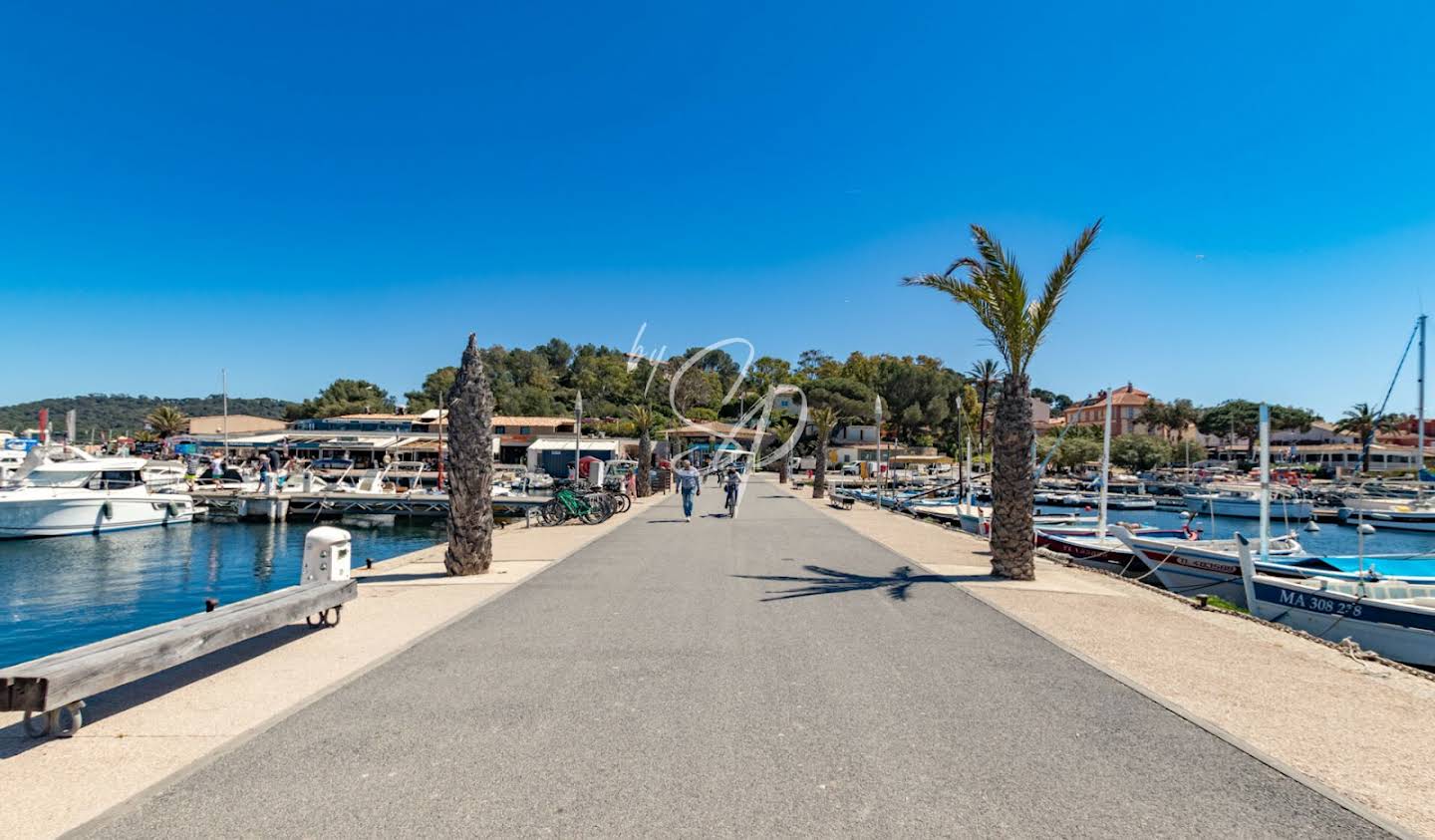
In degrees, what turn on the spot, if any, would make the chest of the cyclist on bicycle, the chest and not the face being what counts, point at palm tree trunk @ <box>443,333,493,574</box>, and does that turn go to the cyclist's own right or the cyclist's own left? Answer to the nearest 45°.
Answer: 0° — they already face it

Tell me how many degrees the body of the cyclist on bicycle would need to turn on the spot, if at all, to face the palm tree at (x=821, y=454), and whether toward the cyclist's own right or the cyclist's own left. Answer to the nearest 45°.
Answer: approximately 180°

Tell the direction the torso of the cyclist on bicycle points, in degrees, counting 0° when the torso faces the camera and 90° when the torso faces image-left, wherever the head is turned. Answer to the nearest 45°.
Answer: approximately 0°

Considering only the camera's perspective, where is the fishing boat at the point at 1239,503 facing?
facing to the left of the viewer

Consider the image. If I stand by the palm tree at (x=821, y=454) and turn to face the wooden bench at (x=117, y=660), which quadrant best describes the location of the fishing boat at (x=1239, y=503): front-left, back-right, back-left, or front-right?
back-left

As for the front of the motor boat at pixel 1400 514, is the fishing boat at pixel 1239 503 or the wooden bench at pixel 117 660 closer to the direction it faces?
the fishing boat
